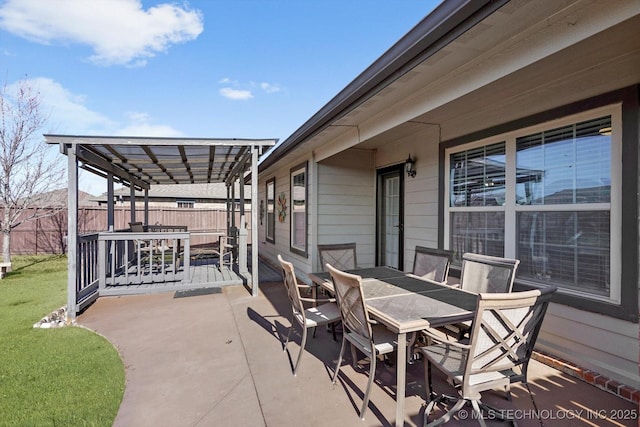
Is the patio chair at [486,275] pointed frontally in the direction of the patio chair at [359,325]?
yes

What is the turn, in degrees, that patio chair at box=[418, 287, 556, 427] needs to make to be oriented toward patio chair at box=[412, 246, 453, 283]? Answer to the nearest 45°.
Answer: approximately 45° to its right

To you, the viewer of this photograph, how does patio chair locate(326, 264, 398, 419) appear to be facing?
facing away from the viewer and to the right of the viewer

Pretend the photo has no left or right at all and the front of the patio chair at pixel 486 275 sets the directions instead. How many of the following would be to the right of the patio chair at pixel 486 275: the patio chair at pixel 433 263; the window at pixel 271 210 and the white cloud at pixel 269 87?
3

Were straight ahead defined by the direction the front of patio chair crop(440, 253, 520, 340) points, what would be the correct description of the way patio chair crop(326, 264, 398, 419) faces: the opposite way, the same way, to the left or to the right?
the opposite way

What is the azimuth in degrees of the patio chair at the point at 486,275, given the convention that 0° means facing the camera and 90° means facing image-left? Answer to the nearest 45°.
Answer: approximately 45°

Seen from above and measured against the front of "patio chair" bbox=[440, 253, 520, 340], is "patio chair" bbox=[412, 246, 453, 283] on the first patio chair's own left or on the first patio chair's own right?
on the first patio chair's own right

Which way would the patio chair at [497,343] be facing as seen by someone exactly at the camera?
facing away from the viewer and to the left of the viewer

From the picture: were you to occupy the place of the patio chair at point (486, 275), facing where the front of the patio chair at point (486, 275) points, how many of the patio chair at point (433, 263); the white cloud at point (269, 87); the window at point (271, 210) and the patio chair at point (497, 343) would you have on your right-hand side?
3

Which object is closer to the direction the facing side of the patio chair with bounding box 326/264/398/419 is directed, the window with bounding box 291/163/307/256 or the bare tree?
the window

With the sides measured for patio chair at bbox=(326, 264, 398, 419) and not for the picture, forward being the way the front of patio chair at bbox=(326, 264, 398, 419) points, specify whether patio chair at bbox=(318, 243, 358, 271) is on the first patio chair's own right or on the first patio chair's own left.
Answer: on the first patio chair's own left

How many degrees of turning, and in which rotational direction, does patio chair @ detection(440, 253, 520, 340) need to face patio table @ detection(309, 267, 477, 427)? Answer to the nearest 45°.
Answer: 0° — it already faces it

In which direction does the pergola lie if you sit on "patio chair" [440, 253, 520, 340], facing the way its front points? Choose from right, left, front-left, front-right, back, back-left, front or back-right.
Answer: front-right

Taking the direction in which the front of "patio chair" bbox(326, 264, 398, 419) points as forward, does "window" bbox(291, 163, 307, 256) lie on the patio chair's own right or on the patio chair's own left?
on the patio chair's own left

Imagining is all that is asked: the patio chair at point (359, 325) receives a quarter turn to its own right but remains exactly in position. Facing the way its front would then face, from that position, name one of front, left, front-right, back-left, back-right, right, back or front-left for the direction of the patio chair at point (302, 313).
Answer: back

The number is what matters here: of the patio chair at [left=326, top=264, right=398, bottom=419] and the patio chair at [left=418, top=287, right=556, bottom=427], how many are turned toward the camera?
0

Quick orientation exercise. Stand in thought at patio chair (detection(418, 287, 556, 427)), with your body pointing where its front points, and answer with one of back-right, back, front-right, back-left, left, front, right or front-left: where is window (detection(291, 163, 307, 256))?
front

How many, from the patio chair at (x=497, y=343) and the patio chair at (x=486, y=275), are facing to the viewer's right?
0

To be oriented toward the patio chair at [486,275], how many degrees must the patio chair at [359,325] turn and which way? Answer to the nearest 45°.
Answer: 0° — it already faces it
